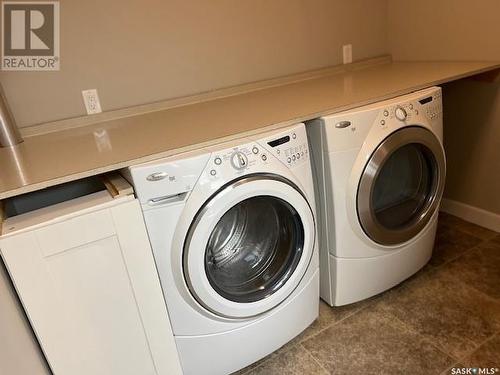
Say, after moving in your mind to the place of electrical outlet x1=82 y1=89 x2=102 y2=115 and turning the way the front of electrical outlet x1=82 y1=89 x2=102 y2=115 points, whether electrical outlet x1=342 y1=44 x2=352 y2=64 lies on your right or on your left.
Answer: on your left

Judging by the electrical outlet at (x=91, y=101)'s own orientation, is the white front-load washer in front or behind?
in front

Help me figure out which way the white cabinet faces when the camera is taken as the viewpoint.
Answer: facing the viewer

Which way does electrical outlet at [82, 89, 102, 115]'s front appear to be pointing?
toward the camera

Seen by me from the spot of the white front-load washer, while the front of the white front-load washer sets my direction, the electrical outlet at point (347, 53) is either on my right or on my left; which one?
on my left

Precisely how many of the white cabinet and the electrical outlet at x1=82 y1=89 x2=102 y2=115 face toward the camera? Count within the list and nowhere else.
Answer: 2

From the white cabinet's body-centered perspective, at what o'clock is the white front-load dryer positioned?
The white front-load dryer is roughly at 9 o'clock from the white cabinet.

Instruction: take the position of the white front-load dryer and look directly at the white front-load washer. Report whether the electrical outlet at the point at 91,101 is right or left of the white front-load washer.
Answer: right

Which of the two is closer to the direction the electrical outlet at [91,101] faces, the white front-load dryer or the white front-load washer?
the white front-load washer

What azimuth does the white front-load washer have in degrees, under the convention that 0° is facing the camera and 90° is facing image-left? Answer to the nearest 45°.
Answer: approximately 315°

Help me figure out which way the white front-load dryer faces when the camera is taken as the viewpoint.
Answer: facing the viewer and to the right of the viewer

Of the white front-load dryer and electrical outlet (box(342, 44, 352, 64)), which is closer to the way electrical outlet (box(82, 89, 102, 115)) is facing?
the white front-load dryer
